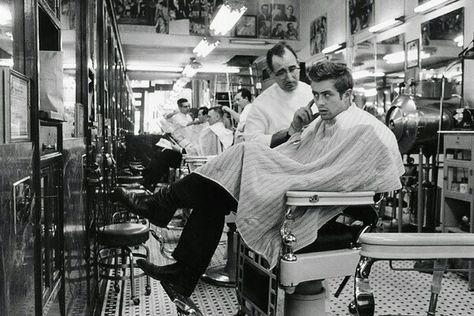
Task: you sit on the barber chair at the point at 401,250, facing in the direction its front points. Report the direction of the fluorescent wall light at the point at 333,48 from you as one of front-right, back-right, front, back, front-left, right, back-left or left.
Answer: right

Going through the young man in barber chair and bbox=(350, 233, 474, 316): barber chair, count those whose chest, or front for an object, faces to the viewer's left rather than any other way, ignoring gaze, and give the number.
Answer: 2

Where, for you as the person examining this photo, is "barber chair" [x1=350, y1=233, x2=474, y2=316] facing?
facing to the left of the viewer

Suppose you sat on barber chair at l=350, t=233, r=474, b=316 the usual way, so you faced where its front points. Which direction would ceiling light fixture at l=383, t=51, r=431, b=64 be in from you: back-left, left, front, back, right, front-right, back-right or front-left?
right

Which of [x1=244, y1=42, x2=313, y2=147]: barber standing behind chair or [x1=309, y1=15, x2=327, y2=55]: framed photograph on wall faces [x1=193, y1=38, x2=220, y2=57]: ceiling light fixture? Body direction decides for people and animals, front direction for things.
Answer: the framed photograph on wall

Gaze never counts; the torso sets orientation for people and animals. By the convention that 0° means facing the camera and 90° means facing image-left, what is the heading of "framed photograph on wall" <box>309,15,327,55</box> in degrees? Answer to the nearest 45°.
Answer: approximately 45°

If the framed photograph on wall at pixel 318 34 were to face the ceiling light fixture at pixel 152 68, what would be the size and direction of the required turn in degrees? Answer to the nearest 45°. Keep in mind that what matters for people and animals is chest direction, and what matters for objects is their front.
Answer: approximately 90° to its right

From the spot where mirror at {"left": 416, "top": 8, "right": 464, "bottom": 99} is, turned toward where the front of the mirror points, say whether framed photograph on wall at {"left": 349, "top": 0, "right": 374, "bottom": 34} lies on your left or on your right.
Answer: on your right

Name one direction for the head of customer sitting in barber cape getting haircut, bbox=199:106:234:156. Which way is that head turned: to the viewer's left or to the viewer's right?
to the viewer's left

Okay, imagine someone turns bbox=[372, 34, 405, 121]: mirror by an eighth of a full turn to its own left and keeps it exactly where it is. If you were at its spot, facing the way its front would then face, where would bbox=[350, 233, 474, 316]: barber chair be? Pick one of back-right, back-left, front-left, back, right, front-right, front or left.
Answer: front

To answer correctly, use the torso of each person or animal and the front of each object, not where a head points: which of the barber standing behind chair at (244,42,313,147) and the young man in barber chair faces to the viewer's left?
the young man in barber chair

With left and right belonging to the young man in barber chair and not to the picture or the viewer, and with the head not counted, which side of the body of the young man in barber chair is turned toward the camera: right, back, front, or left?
left

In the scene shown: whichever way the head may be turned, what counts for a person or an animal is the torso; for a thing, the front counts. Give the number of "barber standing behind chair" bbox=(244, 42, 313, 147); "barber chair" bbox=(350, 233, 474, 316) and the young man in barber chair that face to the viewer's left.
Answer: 2

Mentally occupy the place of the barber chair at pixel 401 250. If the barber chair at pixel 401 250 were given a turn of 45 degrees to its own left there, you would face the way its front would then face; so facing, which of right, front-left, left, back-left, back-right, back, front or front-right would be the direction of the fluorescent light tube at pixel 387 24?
back-right

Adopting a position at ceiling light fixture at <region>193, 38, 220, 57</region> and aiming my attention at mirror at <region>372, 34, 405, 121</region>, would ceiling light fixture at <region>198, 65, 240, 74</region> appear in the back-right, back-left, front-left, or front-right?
back-left

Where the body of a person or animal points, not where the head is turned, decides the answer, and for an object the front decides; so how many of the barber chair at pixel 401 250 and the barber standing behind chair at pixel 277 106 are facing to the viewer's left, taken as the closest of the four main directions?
1
